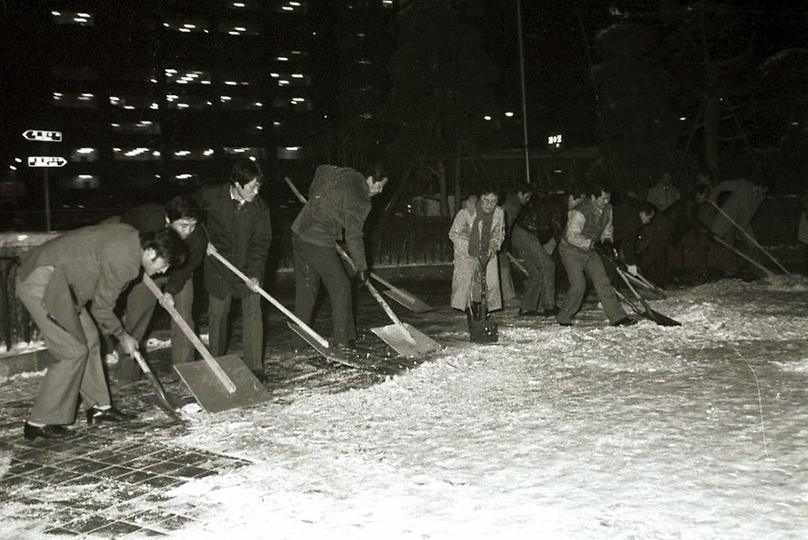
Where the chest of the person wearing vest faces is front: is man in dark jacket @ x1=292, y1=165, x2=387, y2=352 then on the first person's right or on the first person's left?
on the first person's right

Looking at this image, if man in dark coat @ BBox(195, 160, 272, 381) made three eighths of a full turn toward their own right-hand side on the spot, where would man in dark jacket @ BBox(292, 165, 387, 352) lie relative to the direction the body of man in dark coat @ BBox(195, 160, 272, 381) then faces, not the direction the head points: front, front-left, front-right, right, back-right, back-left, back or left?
back-right

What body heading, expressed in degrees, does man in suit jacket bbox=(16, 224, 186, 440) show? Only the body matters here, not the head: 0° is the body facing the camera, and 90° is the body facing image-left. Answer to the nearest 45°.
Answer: approximately 270°

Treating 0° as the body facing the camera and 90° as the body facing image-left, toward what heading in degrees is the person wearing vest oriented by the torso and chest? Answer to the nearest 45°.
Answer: approximately 315°

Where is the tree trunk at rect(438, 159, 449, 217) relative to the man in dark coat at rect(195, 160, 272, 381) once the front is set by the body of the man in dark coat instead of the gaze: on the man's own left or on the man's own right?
on the man's own left

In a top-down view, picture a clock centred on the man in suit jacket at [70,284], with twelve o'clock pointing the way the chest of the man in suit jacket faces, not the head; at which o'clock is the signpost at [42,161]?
The signpost is roughly at 9 o'clock from the man in suit jacket.

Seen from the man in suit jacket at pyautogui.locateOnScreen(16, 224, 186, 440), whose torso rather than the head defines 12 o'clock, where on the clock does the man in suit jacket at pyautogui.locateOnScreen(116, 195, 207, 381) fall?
the man in suit jacket at pyautogui.locateOnScreen(116, 195, 207, 381) is roughly at 10 o'clock from the man in suit jacket at pyautogui.locateOnScreen(16, 224, 186, 440).

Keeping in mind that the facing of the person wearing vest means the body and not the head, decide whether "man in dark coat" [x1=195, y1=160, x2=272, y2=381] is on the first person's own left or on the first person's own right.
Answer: on the first person's own right
